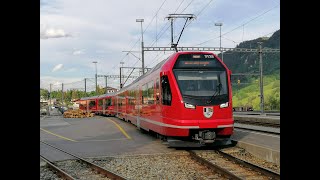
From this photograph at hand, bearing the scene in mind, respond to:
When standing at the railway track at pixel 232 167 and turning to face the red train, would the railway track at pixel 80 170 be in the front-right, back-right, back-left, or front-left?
front-left

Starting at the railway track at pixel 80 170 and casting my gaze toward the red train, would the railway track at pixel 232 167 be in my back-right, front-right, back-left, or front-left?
front-right

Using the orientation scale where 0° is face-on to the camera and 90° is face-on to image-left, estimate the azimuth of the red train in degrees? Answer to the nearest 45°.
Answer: approximately 315°

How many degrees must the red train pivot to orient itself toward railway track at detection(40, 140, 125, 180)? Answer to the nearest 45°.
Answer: approximately 90° to its right

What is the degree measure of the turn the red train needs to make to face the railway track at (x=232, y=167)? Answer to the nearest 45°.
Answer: approximately 45° to its right
